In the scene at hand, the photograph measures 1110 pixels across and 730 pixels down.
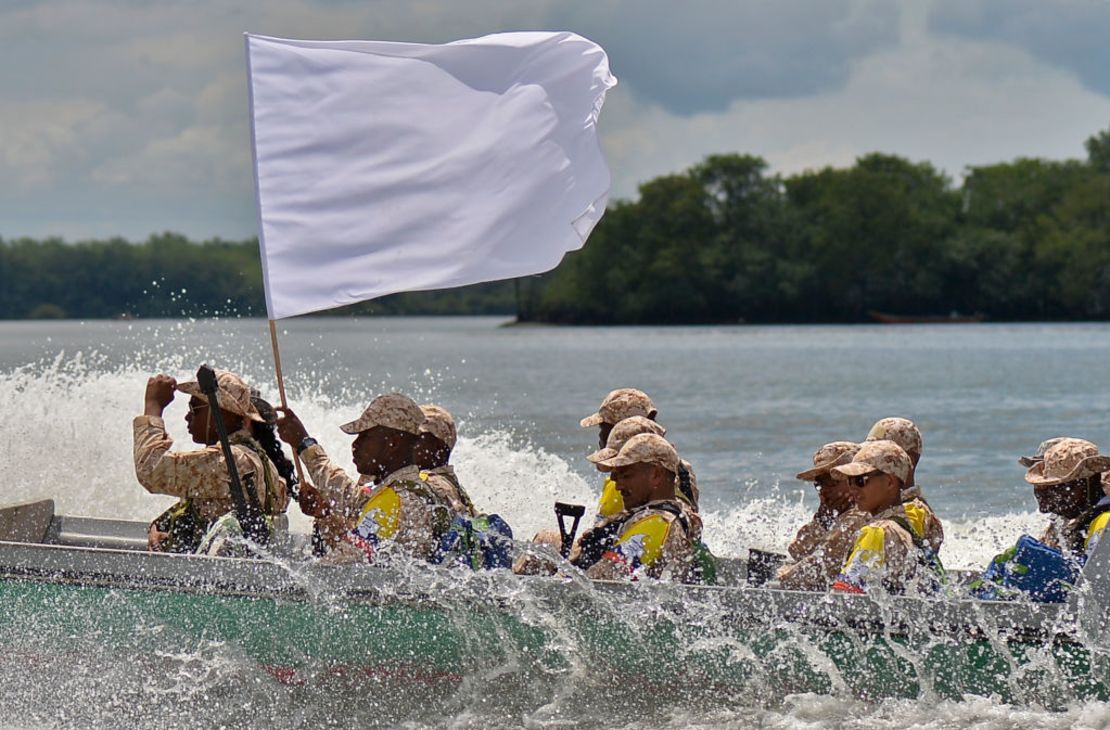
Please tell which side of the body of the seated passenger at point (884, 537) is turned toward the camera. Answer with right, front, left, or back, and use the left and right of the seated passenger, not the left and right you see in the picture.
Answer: left

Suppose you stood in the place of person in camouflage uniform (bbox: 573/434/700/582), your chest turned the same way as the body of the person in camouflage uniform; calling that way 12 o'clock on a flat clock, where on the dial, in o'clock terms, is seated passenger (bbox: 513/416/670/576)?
The seated passenger is roughly at 2 o'clock from the person in camouflage uniform.

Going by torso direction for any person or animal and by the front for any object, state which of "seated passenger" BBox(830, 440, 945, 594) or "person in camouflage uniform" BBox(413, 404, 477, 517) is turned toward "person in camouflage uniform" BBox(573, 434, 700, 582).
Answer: the seated passenger

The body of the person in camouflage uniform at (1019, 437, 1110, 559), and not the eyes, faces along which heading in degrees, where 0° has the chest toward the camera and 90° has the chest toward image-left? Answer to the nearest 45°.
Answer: approximately 45°

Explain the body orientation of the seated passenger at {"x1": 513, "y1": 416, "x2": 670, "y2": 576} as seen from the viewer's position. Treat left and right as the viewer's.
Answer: facing to the left of the viewer

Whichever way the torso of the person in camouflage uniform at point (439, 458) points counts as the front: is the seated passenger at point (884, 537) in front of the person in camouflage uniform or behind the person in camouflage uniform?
behind

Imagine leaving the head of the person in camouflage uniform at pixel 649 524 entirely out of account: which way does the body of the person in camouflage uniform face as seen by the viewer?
to the viewer's left

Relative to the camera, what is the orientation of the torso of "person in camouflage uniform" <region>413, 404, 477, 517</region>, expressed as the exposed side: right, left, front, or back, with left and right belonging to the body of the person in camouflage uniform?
left
